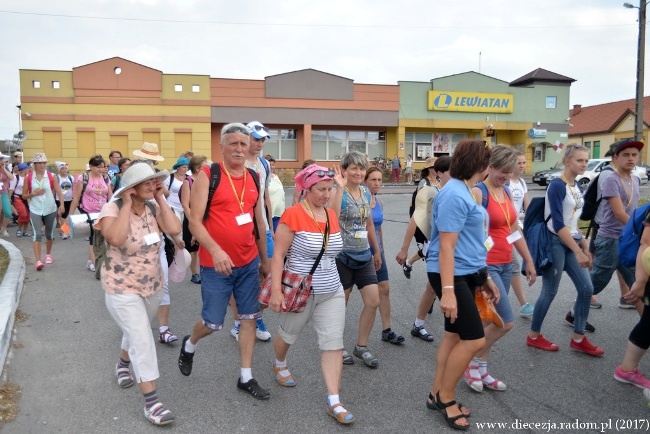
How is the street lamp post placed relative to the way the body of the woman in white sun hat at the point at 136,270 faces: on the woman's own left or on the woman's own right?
on the woman's own left

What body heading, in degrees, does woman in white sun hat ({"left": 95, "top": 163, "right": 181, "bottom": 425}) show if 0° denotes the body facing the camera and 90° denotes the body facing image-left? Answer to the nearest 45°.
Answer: approximately 315°
